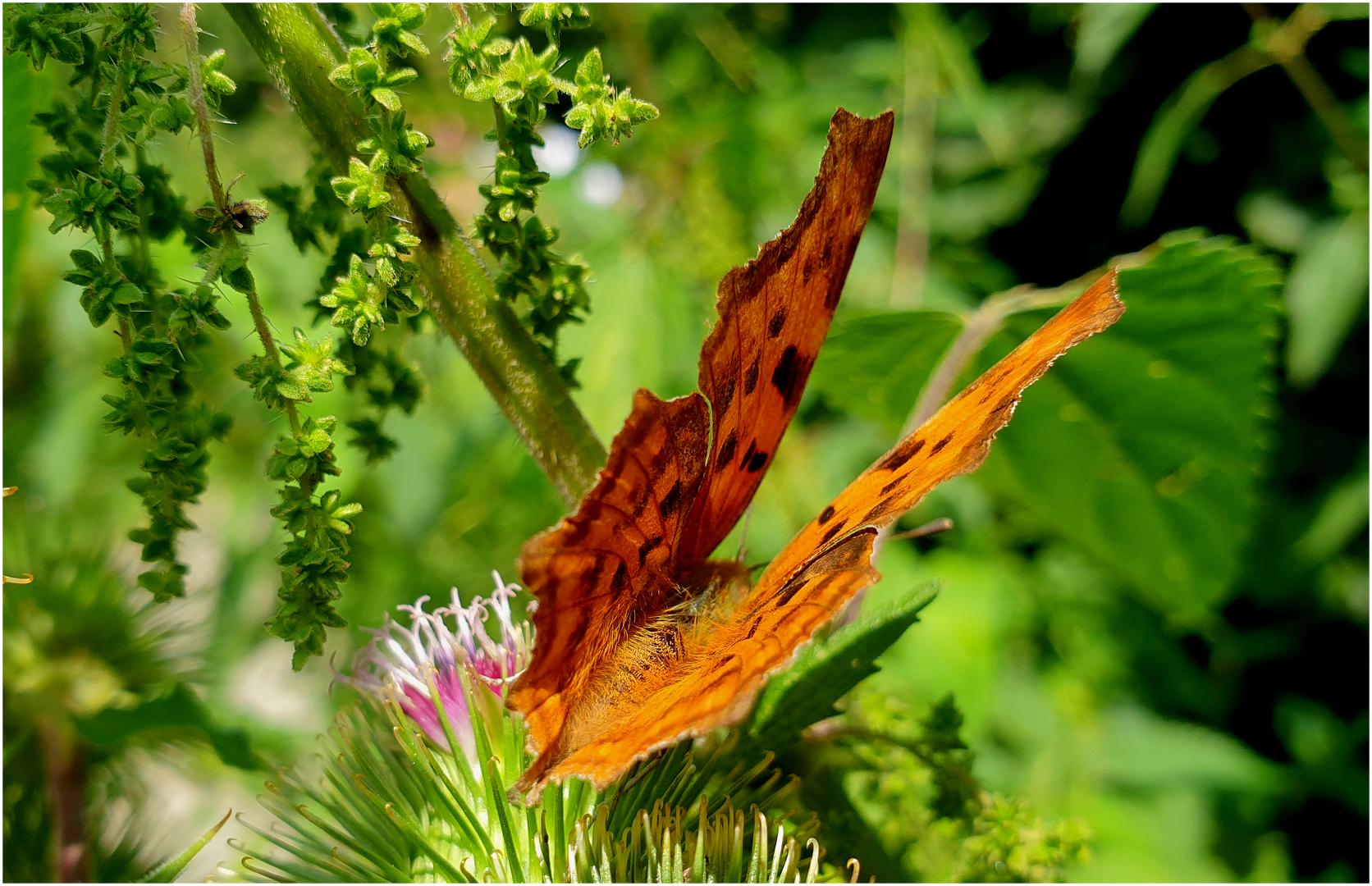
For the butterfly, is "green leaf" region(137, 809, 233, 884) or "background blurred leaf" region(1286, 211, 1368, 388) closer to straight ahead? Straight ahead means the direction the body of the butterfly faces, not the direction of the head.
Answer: the background blurred leaf

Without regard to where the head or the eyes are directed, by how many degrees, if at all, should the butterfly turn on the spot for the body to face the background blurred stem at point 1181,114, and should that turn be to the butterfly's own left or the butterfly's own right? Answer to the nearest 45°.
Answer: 0° — it already faces it

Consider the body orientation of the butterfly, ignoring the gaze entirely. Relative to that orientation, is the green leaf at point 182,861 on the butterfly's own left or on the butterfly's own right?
on the butterfly's own left

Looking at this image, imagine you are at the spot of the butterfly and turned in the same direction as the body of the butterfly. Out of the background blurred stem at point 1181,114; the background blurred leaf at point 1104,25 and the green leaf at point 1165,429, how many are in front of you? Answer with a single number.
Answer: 3

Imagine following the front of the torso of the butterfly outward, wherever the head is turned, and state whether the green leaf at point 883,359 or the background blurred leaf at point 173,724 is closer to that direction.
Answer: the green leaf

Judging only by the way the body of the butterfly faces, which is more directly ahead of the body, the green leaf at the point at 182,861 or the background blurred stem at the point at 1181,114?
the background blurred stem

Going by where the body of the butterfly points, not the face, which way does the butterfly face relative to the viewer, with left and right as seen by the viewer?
facing away from the viewer and to the right of the viewer

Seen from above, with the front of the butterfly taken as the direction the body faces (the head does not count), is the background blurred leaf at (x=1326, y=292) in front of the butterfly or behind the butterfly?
in front

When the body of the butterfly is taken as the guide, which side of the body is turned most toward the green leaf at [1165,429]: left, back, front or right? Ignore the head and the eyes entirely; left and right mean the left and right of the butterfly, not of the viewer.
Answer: front

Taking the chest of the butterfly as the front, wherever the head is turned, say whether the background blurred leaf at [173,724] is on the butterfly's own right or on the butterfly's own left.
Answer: on the butterfly's own left

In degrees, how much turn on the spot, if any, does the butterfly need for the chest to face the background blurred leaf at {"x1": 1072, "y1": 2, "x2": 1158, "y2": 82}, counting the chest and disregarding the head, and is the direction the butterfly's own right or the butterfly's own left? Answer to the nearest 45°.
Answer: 0° — it already faces it
